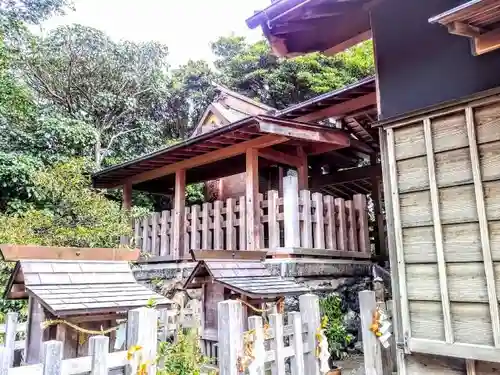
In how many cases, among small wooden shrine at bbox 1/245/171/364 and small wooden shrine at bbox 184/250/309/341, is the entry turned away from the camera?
0

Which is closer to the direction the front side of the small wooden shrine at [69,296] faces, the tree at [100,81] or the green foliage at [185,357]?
the green foliage

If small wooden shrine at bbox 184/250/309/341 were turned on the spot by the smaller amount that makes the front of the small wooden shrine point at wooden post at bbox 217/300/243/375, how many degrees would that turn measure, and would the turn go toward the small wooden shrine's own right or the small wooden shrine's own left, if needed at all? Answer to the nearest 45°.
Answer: approximately 45° to the small wooden shrine's own right

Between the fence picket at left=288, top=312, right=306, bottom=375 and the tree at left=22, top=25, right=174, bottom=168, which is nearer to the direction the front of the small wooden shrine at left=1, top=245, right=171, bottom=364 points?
the fence picket

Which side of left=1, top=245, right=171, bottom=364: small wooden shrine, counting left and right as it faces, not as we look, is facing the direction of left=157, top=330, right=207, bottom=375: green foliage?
left

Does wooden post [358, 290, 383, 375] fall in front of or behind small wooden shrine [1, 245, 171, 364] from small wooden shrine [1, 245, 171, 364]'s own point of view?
in front

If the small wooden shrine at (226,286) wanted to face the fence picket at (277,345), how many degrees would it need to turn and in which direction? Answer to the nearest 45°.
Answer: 0° — it already faces it

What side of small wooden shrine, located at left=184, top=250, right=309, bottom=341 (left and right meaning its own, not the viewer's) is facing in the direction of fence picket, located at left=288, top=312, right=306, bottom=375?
front

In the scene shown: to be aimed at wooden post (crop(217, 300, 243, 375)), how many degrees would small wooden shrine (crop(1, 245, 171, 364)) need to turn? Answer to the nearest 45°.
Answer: approximately 45° to its left

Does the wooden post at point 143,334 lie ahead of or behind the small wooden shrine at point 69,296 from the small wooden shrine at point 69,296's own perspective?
ahead

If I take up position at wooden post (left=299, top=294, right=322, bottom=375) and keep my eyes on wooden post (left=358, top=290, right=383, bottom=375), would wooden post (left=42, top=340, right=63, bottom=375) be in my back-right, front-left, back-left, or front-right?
back-right

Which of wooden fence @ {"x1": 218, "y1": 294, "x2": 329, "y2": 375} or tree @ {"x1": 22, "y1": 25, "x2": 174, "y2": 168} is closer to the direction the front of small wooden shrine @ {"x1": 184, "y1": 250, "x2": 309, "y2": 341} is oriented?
the wooden fence

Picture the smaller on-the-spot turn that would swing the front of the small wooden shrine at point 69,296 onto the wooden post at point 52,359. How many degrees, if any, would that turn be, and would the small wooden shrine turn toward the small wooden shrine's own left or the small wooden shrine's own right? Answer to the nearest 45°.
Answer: approximately 45° to the small wooden shrine's own right

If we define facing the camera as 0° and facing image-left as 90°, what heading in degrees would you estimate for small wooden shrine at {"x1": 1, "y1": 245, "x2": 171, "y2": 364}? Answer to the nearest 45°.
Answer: approximately 315°

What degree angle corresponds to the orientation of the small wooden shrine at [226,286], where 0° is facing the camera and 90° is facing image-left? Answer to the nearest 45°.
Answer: approximately 315°
